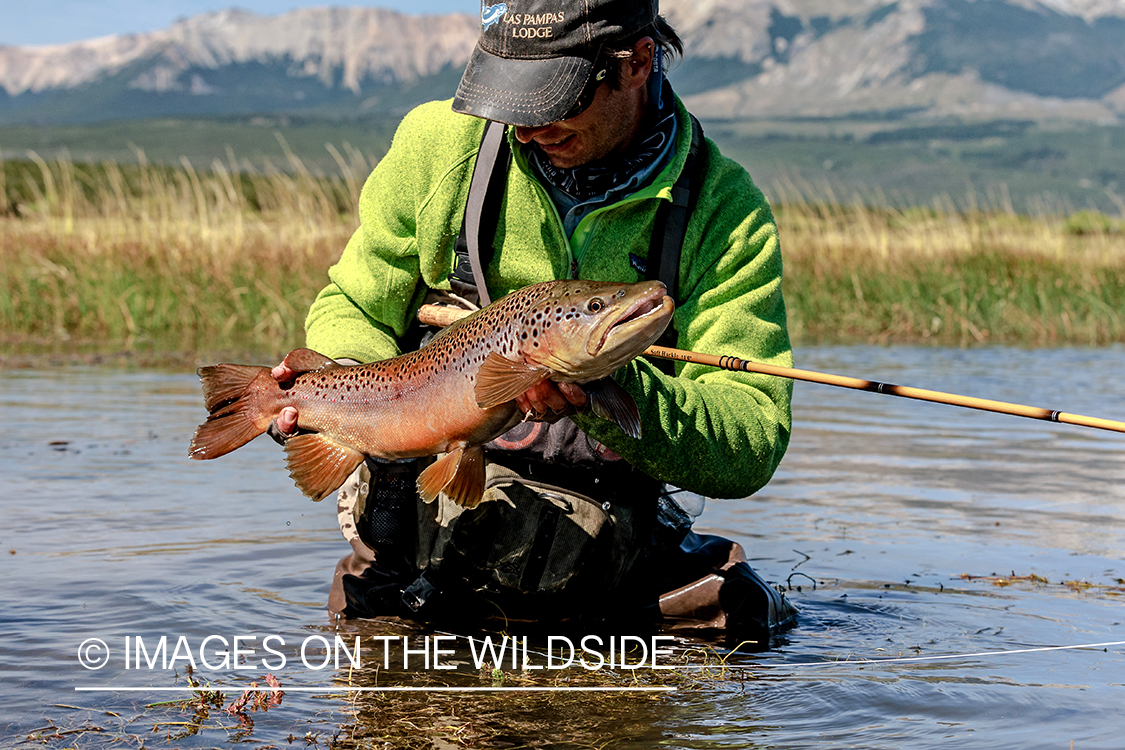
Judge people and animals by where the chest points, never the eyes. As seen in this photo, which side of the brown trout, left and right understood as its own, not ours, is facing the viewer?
right
